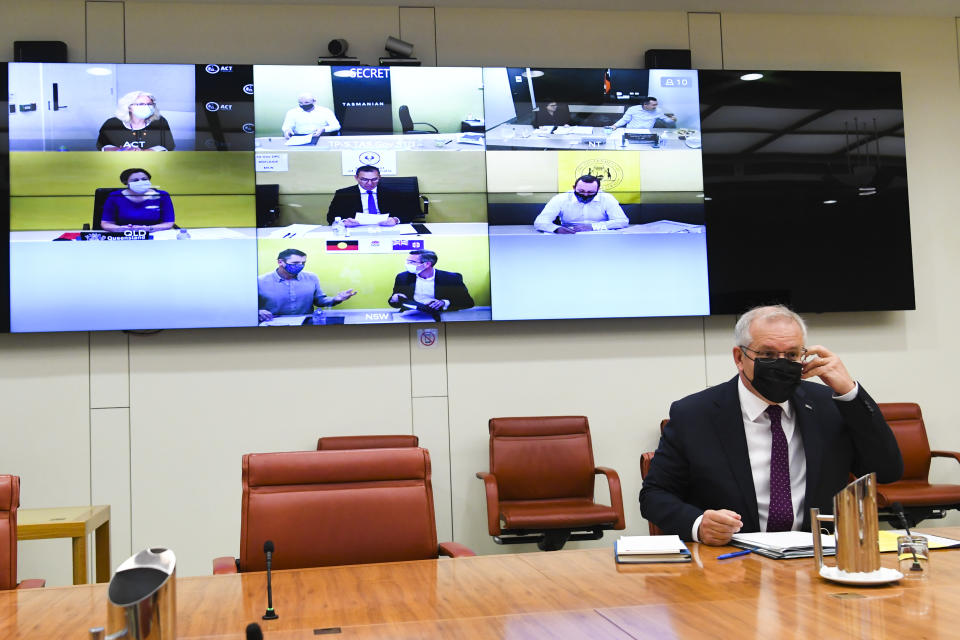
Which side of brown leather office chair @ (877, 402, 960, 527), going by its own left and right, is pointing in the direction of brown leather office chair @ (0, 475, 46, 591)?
right

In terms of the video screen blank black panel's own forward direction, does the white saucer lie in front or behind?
in front

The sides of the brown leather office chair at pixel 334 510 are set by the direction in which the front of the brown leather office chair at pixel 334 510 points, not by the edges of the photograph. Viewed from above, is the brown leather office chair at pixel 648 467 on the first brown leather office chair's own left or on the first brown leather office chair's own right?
on the first brown leather office chair's own left

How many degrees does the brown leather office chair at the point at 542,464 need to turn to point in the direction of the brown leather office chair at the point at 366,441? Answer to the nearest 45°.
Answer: approximately 90° to its right

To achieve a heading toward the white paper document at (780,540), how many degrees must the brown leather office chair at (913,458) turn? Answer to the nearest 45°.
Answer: approximately 45° to its right

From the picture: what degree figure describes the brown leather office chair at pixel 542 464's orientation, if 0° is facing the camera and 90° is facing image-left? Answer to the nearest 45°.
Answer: approximately 0°

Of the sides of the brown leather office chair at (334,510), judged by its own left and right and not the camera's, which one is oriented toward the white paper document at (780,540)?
left

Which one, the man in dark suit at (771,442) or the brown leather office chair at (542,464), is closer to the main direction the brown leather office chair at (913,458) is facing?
the man in dark suit

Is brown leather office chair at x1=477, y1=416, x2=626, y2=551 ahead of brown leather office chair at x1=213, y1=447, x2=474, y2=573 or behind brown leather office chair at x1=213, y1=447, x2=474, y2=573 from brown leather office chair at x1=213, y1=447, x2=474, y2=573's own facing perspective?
behind

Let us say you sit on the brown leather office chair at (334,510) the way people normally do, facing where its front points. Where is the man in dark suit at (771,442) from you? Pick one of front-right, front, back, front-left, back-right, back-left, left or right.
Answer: left

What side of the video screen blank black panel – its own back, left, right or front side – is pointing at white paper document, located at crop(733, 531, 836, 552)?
front

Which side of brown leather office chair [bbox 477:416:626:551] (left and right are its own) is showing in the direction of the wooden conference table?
front

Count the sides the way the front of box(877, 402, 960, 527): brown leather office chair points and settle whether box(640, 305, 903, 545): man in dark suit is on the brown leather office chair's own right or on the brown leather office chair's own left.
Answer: on the brown leather office chair's own right

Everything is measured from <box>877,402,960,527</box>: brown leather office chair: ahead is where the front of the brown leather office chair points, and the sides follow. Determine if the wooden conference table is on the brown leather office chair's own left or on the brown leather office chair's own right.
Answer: on the brown leather office chair's own right
